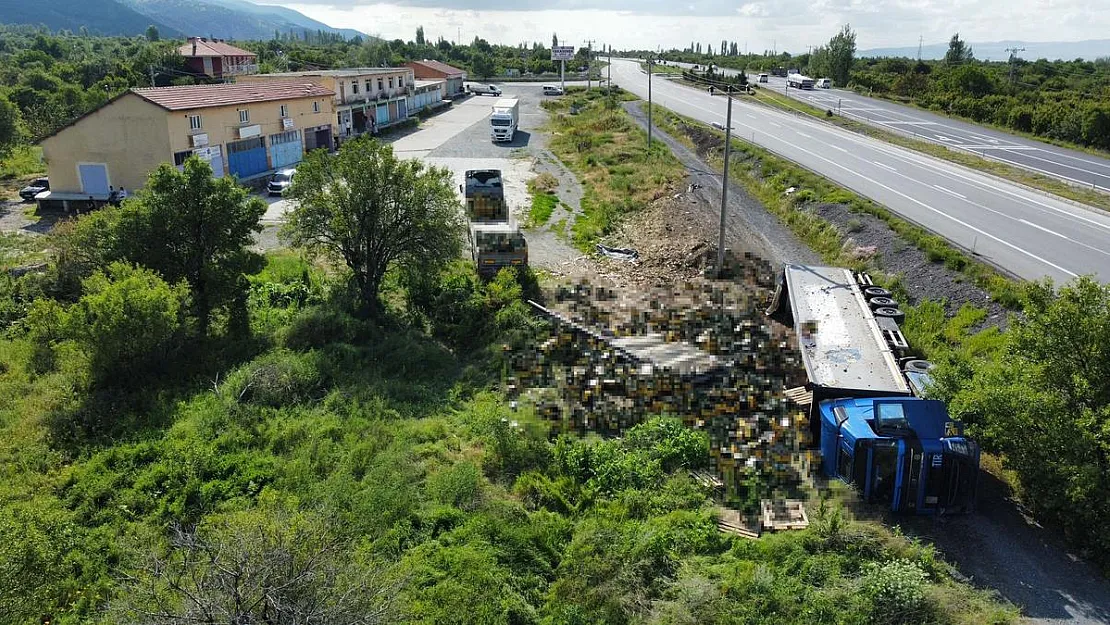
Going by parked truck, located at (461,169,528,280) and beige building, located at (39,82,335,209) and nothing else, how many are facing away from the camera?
1

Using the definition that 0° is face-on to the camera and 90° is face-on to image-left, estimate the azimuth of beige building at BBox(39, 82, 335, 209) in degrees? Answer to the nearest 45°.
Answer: approximately 315°

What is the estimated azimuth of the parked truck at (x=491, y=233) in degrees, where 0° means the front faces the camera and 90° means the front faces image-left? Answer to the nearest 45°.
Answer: approximately 180°

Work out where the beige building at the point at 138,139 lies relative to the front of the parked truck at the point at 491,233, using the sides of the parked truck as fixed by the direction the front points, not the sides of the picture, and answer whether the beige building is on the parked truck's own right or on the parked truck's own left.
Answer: on the parked truck's own left

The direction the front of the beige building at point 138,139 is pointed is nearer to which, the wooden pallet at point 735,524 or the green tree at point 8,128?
the wooden pallet

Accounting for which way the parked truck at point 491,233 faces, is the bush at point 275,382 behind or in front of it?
behind

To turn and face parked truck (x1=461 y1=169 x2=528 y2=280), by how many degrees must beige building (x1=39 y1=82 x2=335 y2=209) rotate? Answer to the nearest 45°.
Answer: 0° — it already faces it

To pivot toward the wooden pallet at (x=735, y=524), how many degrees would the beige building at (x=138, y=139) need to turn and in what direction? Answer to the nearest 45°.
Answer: approximately 45° to its right

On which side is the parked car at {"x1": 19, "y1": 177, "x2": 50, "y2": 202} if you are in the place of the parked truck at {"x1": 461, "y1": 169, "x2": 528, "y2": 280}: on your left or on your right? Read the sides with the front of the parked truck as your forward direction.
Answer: on your left

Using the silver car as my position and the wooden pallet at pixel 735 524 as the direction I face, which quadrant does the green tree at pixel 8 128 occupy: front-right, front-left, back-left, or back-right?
back-right

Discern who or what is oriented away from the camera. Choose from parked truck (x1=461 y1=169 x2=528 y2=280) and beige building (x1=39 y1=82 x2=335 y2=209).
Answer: the parked truck

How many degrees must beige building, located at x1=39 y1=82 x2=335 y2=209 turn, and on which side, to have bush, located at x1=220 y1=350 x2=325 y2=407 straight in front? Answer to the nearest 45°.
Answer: approximately 45° to its right

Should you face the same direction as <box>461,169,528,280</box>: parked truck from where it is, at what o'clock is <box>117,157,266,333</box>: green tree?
The green tree is roughly at 8 o'clock from the parked truck.
